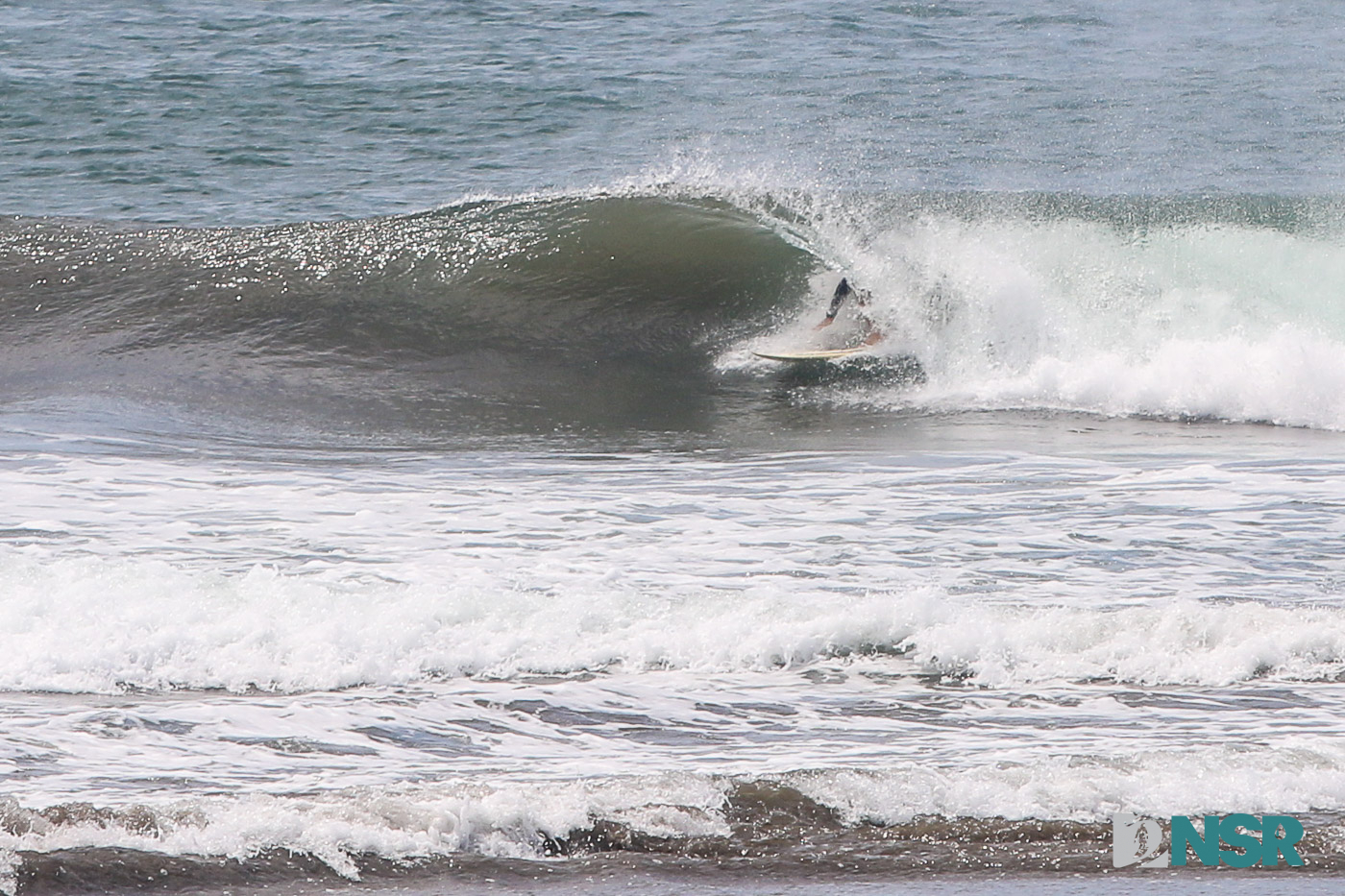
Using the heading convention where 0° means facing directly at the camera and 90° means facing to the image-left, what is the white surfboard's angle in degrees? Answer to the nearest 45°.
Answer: approximately 90°
